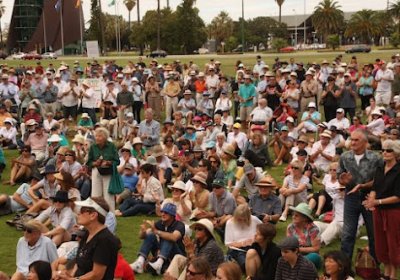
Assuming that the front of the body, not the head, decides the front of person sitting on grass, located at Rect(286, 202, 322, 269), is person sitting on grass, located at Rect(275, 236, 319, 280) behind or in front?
in front

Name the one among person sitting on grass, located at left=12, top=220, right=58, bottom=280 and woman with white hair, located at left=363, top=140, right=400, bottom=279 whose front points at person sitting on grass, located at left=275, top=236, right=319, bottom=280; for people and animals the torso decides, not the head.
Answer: the woman with white hair

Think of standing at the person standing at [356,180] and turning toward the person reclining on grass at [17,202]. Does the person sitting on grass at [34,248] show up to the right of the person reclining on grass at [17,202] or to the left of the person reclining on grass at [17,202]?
left

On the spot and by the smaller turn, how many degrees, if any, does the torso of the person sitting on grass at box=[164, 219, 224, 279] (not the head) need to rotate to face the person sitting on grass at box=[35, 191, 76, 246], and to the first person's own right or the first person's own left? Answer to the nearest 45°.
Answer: approximately 90° to the first person's own right

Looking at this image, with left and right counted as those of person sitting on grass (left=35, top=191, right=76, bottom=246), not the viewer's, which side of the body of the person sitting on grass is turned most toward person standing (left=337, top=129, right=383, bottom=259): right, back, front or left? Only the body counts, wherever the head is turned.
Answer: left

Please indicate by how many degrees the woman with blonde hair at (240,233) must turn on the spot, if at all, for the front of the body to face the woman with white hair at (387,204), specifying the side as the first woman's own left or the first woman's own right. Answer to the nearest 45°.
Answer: approximately 45° to the first woman's own left

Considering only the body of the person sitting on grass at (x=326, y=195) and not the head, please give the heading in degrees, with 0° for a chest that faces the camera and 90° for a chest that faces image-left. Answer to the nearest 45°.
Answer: approximately 45°

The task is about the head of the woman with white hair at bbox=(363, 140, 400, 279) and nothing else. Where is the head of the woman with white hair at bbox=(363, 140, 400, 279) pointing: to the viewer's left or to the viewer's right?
to the viewer's left

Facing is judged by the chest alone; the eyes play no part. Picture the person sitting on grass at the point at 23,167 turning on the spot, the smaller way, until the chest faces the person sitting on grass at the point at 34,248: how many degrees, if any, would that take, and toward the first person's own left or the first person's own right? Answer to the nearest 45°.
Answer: approximately 45° to the first person's own left

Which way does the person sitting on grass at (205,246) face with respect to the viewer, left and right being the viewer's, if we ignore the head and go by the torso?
facing the viewer and to the left of the viewer
